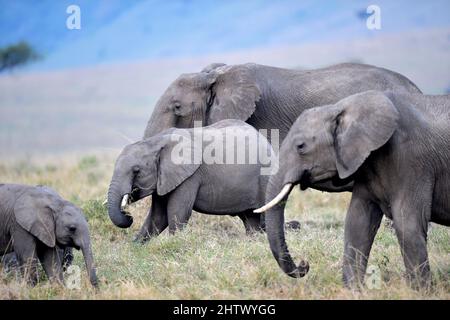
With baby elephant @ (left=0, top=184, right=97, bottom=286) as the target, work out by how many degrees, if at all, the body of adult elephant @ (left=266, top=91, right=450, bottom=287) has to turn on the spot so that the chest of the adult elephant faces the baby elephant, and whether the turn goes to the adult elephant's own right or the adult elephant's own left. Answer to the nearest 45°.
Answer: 0° — it already faces it

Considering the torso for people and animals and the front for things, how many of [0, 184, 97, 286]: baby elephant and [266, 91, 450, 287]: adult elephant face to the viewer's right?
1

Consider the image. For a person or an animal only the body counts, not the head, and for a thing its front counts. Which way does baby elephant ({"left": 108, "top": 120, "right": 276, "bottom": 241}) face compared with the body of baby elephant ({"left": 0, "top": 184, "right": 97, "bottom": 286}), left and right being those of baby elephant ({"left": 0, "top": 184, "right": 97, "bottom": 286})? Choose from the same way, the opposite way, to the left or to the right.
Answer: the opposite way

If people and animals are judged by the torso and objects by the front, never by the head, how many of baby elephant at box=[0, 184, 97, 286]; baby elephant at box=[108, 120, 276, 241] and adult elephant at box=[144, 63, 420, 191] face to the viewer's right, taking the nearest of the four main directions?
1

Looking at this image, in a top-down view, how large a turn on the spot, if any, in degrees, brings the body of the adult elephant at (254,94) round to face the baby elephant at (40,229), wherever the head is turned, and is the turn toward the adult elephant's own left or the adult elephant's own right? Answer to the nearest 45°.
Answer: approximately 45° to the adult elephant's own left

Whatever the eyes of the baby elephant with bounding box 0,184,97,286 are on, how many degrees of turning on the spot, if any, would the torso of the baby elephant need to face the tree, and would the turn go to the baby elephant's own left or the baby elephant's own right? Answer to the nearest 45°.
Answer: approximately 90° to the baby elephant's own left

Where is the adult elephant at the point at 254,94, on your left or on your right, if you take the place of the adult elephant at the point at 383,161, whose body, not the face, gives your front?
on your right

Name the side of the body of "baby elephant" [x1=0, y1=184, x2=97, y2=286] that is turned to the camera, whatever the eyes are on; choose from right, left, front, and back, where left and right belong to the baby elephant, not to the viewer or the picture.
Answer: right

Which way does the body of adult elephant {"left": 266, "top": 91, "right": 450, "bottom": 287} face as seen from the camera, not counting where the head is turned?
to the viewer's left

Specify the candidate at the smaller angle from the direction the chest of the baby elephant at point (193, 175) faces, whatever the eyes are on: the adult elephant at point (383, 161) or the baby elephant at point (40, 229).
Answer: the baby elephant

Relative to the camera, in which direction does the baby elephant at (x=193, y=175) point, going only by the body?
to the viewer's left

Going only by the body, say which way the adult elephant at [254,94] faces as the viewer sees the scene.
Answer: to the viewer's left

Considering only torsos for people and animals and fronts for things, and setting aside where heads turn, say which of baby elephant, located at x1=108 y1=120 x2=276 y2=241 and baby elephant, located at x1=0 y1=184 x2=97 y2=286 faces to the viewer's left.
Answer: baby elephant, located at x1=108 y1=120 x2=276 y2=241
